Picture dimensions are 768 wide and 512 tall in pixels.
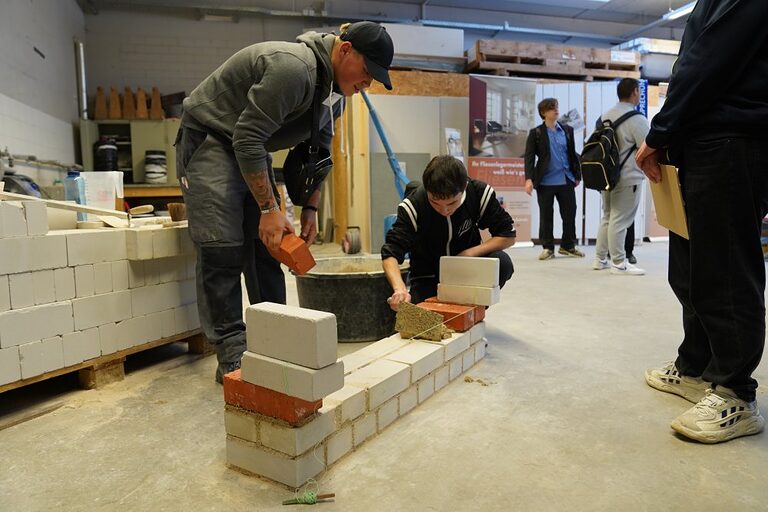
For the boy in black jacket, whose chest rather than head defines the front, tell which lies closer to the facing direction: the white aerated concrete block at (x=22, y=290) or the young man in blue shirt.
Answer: the white aerated concrete block

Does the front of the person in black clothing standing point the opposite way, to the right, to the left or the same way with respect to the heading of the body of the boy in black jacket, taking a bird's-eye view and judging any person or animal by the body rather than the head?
to the right

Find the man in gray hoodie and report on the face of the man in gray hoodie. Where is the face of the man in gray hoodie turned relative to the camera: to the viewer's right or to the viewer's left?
to the viewer's right

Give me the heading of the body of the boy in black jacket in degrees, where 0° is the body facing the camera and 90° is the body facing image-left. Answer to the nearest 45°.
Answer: approximately 0°

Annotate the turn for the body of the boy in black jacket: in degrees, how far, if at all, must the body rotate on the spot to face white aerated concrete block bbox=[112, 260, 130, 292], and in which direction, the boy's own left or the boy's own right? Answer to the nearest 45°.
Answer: approximately 45° to the boy's own right

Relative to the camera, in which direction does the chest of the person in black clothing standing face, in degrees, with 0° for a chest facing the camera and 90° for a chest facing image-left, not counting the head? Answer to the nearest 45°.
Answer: approximately 90°

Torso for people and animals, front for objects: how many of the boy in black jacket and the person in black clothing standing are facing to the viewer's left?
1
